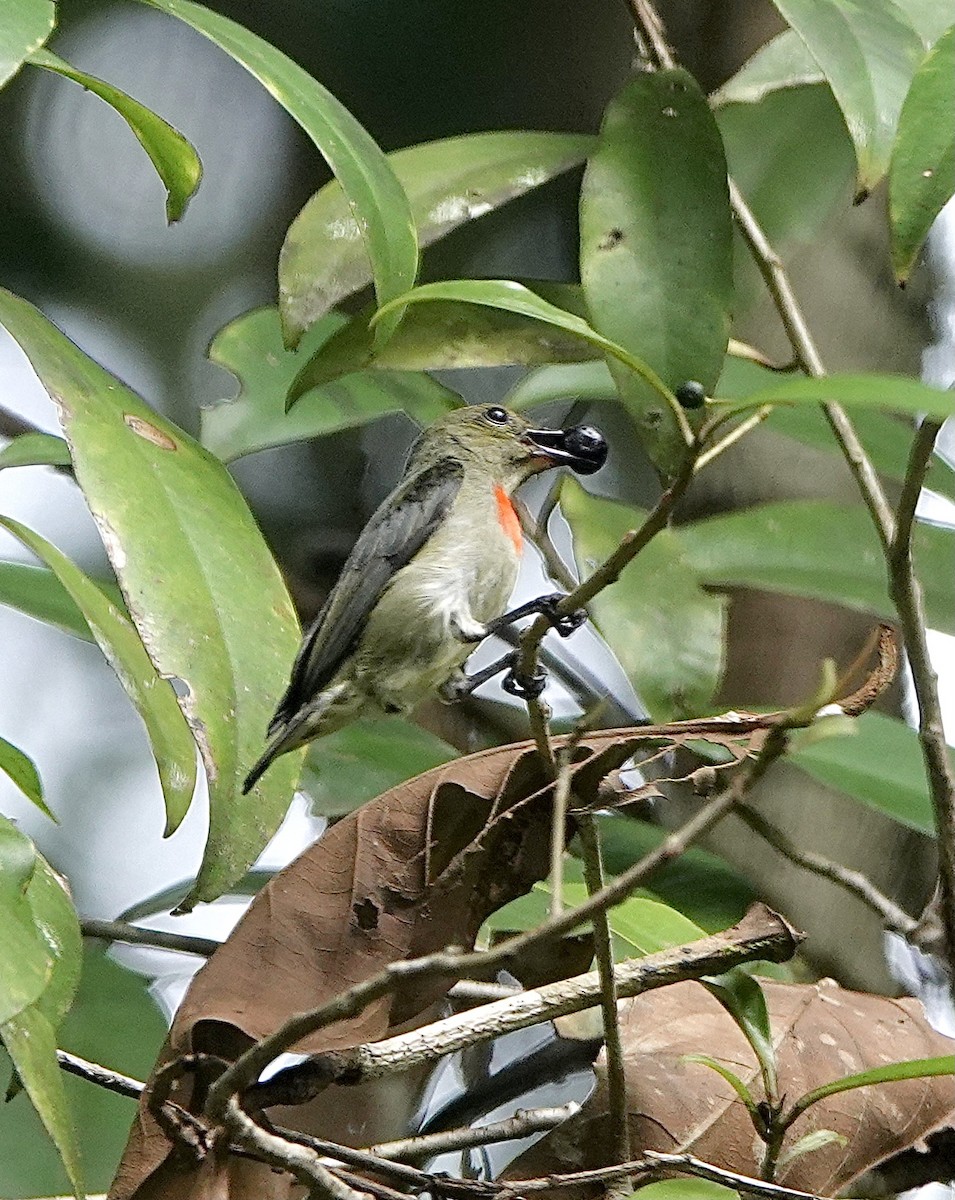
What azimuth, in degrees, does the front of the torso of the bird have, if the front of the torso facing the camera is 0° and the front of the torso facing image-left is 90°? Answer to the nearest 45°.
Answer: approximately 270°

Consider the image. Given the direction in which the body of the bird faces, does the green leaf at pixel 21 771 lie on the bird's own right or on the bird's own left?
on the bird's own right
